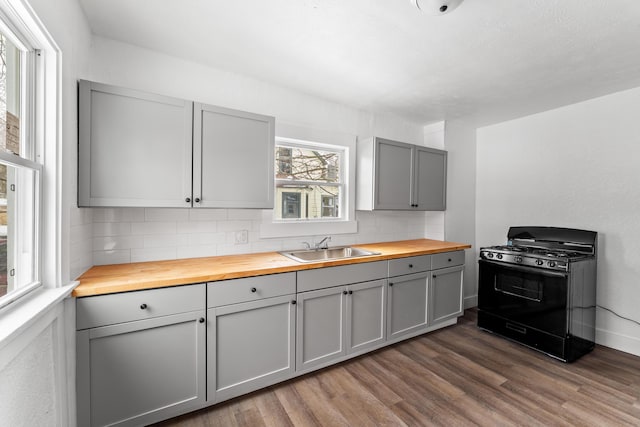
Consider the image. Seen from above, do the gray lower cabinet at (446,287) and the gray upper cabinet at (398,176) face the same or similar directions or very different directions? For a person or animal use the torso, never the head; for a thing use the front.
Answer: same or similar directions

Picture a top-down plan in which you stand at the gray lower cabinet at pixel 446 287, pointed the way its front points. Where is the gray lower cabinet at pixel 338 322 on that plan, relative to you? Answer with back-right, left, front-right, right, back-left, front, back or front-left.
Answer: right

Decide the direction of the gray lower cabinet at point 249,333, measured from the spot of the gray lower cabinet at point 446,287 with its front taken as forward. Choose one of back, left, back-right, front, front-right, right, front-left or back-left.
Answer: right

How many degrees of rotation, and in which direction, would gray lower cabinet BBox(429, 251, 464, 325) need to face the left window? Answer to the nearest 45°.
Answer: approximately 90° to its right

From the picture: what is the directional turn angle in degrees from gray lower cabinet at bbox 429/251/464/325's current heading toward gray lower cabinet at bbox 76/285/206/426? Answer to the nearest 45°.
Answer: approximately 90° to its right

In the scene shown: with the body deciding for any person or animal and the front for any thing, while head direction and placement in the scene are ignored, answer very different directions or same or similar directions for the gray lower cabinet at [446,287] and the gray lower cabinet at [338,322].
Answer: same or similar directions

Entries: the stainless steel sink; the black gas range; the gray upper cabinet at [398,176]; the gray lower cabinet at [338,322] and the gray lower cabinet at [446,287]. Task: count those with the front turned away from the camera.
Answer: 0

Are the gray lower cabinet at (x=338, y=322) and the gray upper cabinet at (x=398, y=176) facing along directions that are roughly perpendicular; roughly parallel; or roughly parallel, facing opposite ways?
roughly parallel

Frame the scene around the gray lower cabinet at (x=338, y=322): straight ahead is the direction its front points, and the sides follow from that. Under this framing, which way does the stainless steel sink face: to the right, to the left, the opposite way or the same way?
the same way

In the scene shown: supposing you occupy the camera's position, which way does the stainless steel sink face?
facing the viewer and to the right of the viewer

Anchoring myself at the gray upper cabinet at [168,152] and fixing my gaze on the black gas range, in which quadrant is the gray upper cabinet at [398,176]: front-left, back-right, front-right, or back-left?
front-left

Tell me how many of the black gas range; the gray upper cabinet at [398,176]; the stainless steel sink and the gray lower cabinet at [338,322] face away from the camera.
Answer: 0

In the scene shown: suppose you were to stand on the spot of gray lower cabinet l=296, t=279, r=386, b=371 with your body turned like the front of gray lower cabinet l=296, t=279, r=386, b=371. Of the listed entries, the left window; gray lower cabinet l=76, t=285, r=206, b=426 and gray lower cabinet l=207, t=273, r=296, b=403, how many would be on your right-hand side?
3

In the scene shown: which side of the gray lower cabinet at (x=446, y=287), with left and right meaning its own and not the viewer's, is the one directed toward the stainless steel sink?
right
